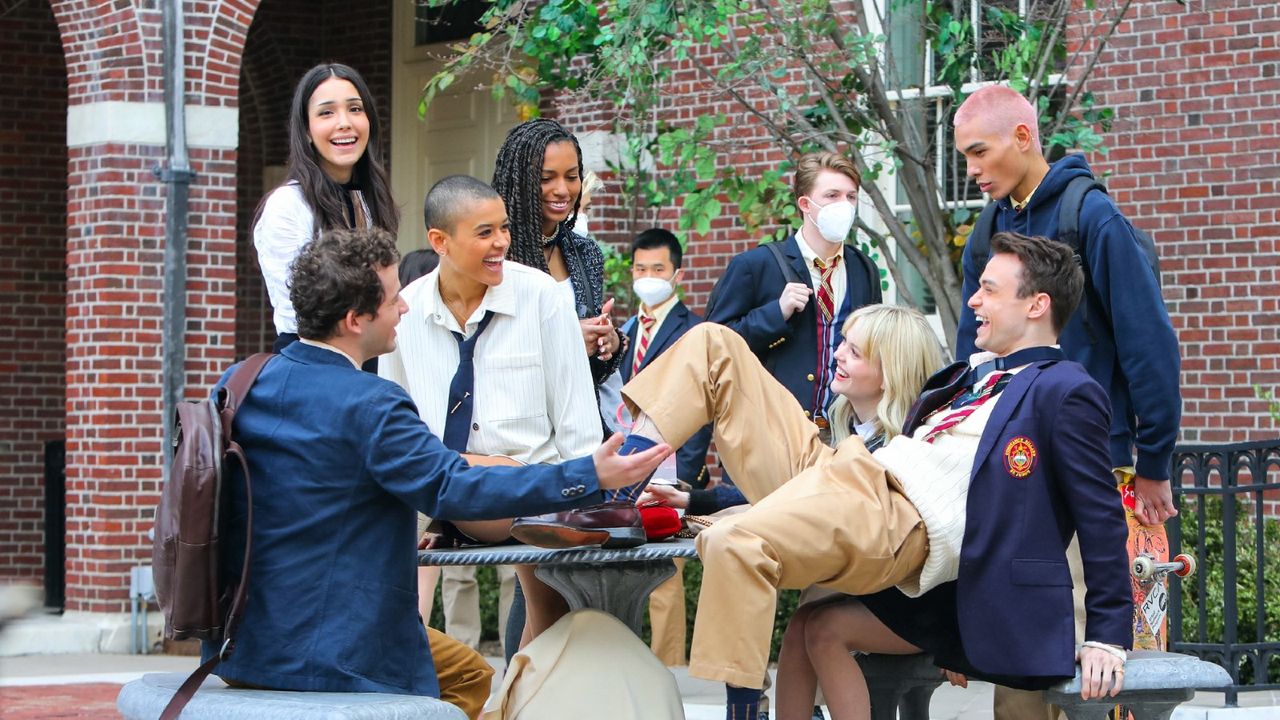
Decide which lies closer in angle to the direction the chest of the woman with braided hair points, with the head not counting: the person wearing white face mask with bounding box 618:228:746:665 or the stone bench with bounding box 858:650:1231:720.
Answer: the stone bench

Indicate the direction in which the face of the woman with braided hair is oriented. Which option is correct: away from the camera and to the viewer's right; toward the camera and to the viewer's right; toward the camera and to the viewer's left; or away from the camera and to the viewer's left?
toward the camera and to the viewer's right

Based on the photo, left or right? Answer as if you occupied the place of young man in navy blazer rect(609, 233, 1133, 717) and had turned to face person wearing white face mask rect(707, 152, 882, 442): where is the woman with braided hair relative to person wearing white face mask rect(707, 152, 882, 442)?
left

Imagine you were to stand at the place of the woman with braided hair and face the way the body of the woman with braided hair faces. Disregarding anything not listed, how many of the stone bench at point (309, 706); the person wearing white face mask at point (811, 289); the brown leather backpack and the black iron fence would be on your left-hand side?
2

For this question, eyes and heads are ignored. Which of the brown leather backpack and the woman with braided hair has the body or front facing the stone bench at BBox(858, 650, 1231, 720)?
the woman with braided hair

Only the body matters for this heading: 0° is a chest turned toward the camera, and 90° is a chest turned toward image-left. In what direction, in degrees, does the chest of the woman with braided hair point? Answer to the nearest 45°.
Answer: approximately 315°

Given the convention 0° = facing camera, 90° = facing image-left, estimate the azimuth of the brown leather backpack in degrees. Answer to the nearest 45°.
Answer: approximately 90°

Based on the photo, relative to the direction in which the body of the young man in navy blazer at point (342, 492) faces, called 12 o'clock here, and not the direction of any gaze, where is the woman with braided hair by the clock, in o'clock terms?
The woman with braided hair is roughly at 11 o'clock from the young man in navy blazer.

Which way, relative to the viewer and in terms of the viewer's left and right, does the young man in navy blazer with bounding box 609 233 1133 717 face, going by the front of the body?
facing to the left of the viewer

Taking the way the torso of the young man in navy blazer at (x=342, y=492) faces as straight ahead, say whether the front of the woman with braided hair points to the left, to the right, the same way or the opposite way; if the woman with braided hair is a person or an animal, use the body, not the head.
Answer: to the right

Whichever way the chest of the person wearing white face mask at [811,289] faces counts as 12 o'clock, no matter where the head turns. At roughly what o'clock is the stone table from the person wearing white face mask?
The stone table is roughly at 2 o'clock from the person wearing white face mask.

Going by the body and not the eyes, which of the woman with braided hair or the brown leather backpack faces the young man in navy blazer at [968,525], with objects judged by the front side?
the woman with braided hair

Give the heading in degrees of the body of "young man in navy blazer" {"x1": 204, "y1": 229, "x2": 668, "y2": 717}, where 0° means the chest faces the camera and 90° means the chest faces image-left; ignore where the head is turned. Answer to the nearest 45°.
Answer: approximately 225°
